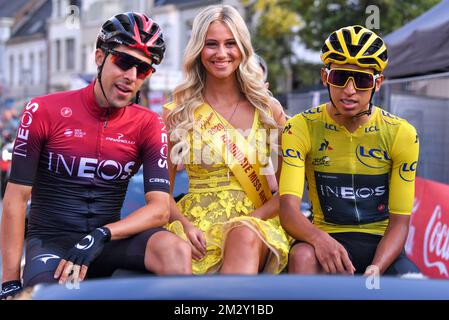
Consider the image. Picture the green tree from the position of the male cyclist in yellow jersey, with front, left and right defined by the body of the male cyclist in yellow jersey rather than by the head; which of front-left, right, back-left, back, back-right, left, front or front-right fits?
back

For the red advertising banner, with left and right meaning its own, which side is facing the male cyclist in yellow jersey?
front

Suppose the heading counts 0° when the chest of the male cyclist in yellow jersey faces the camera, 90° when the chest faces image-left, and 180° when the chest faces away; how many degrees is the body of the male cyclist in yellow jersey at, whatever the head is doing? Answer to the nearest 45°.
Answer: approximately 0°

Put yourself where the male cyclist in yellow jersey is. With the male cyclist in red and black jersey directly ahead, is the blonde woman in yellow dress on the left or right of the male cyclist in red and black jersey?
right

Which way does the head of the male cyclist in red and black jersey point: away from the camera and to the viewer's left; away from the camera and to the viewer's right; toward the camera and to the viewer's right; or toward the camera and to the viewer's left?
toward the camera and to the viewer's right

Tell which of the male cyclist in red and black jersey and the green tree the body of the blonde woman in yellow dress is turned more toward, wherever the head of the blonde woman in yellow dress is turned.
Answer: the male cyclist in red and black jersey

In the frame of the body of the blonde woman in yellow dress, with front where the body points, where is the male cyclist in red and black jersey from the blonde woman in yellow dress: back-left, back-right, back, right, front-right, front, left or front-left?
front-right
